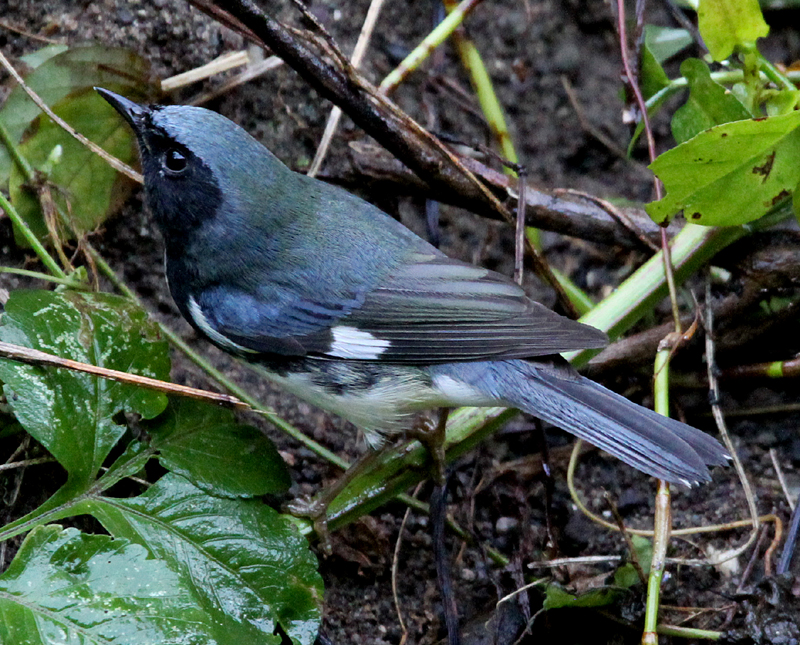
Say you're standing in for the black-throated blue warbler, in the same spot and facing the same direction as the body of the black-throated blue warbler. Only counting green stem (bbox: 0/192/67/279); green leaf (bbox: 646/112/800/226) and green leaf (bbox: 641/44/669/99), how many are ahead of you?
1

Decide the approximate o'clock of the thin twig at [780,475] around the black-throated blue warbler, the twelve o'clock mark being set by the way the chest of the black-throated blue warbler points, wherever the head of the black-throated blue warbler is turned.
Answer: The thin twig is roughly at 6 o'clock from the black-throated blue warbler.

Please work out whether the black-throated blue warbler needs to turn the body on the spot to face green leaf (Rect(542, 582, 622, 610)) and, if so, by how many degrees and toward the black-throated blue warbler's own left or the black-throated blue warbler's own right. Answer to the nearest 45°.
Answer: approximately 135° to the black-throated blue warbler's own left

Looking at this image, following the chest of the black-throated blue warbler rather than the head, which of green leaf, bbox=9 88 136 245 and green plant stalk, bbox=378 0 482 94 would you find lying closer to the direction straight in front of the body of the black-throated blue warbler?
the green leaf

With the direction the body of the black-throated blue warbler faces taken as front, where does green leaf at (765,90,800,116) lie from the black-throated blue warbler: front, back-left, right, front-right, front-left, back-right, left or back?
back

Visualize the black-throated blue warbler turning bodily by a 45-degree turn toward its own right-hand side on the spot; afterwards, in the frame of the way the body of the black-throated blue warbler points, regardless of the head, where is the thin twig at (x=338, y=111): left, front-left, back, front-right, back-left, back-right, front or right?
front-right

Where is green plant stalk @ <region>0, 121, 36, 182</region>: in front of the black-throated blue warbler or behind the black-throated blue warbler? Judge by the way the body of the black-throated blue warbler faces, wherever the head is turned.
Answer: in front

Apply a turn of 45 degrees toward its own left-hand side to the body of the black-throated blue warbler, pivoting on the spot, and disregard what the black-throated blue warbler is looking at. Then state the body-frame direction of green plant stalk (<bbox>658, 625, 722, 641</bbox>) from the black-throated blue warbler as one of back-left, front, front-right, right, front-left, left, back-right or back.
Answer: left

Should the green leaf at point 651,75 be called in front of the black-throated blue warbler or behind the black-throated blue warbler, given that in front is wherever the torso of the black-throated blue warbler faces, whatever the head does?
behind

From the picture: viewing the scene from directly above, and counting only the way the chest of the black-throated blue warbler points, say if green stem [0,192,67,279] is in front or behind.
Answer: in front

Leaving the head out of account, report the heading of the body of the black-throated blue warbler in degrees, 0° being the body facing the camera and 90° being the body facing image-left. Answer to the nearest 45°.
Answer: approximately 90°

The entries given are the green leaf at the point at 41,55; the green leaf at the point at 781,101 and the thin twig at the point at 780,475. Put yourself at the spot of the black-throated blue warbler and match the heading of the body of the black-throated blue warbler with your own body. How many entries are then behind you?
2
